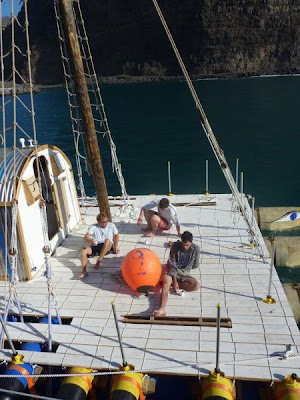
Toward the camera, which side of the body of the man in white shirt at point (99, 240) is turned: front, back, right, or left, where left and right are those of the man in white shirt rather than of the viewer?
front

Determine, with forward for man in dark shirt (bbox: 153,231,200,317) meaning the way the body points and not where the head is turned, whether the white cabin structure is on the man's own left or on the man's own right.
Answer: on the man's own right

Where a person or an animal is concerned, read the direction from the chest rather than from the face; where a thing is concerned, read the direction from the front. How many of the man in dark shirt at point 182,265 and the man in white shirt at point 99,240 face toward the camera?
2

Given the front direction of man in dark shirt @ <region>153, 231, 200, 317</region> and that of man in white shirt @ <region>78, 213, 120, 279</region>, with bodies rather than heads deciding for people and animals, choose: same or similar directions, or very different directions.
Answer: same or similar directions

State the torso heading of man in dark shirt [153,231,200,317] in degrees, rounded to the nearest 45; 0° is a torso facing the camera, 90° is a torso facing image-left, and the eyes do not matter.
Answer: approximately 0°
